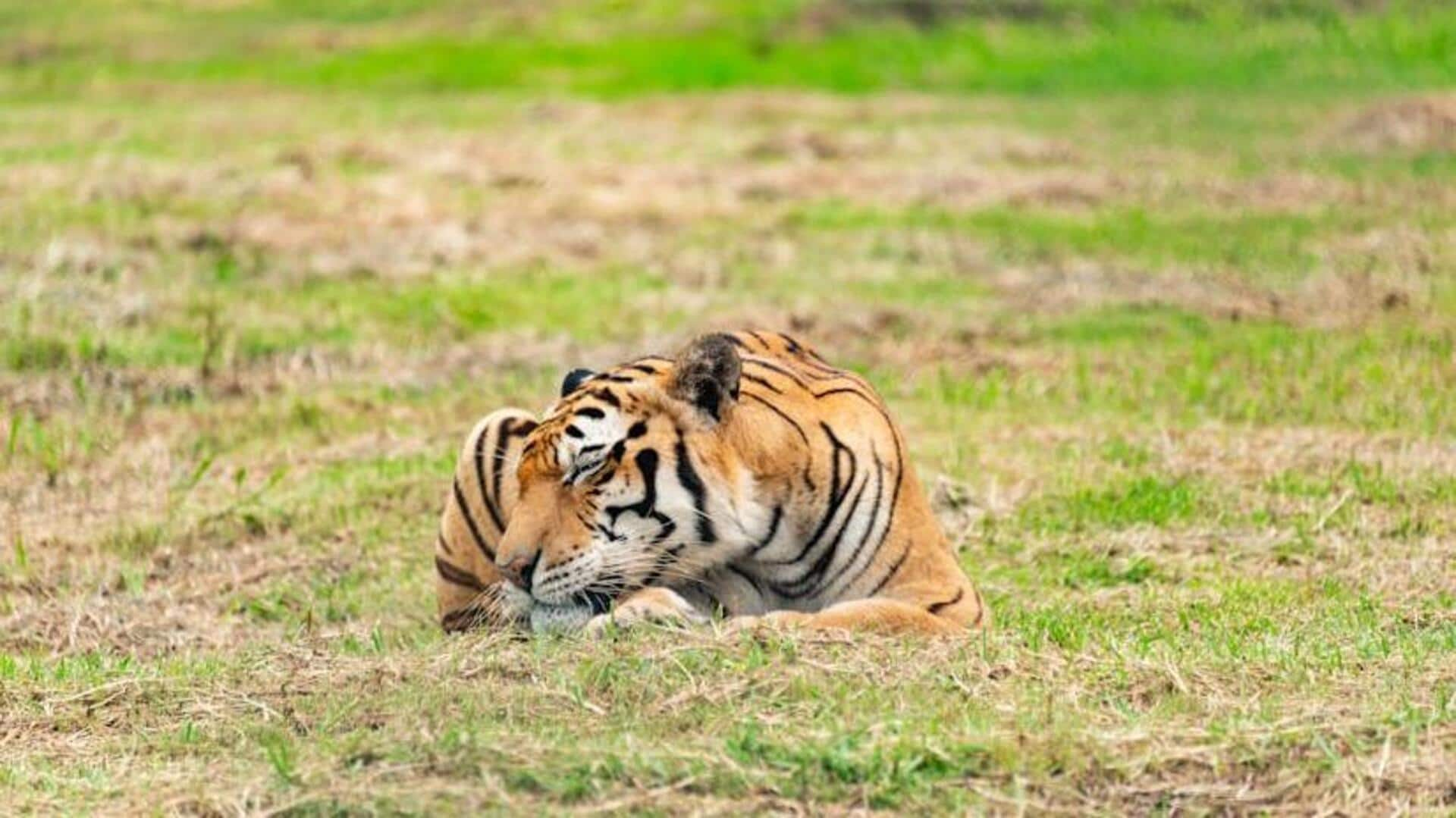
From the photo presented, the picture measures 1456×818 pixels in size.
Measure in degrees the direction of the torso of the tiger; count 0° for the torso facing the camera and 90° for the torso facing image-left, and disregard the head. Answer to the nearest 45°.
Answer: approximately 45°
